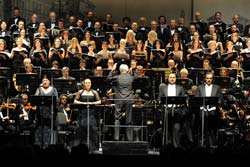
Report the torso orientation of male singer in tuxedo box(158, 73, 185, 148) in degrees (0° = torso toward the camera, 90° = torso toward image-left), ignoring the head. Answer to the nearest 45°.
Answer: approximately 0°

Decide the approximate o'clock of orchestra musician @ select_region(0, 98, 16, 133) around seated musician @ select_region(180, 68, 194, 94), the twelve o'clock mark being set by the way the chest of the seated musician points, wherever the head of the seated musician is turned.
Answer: The orchestra musician is roughly at 1 o'clock from the seated musician.

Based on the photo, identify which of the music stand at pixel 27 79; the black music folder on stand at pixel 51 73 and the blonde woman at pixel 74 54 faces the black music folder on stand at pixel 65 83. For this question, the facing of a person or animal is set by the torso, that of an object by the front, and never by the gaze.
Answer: the blonde woman

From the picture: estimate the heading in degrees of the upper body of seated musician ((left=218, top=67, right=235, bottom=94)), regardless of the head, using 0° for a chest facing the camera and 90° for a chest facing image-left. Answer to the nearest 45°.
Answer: approximately 45°

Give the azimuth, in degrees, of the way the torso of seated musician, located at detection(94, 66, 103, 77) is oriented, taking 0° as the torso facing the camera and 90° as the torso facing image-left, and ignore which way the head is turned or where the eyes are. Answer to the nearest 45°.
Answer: approximately 0°

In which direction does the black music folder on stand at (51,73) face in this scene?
away from the camera

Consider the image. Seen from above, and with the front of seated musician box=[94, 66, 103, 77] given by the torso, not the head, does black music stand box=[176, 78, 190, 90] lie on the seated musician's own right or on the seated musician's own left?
on the seated musician's own left

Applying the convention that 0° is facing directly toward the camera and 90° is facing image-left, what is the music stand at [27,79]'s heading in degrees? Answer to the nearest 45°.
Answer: approximately 180°

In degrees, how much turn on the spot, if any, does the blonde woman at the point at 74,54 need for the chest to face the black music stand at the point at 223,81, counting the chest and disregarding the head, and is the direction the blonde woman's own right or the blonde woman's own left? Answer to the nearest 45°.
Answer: approximately 45° to the blonde woman's own left

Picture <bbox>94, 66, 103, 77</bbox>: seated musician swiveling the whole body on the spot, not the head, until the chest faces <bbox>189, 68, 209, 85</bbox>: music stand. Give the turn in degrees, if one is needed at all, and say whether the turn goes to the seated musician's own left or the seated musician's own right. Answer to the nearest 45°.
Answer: approximately 90° to the seated musician's own left
